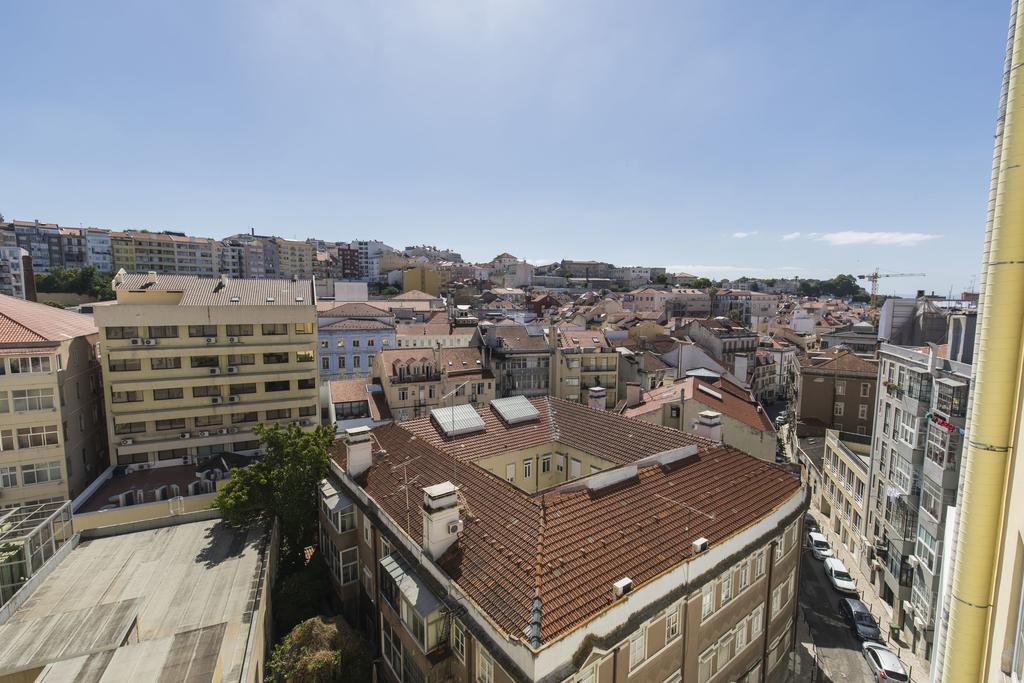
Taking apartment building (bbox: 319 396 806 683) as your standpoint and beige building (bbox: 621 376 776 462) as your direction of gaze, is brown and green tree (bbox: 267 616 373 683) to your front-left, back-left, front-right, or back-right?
back-left

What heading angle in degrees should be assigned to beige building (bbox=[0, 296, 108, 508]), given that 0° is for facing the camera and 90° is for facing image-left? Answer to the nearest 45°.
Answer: approximately 0°

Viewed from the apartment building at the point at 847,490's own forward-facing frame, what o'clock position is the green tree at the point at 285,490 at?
The green tree is roughly at 12 o'clock from the apartment building.

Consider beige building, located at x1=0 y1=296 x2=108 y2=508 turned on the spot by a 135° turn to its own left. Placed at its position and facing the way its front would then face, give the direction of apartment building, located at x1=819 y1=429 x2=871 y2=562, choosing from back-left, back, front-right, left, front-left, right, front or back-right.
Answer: right

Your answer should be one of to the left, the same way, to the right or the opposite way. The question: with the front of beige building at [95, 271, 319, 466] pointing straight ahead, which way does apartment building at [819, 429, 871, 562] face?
to the right

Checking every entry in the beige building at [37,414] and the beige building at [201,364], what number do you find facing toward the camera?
2

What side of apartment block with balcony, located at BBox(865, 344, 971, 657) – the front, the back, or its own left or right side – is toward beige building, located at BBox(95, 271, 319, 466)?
front

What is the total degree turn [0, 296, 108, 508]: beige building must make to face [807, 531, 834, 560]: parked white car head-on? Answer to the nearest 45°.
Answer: approximately 45° to its left
